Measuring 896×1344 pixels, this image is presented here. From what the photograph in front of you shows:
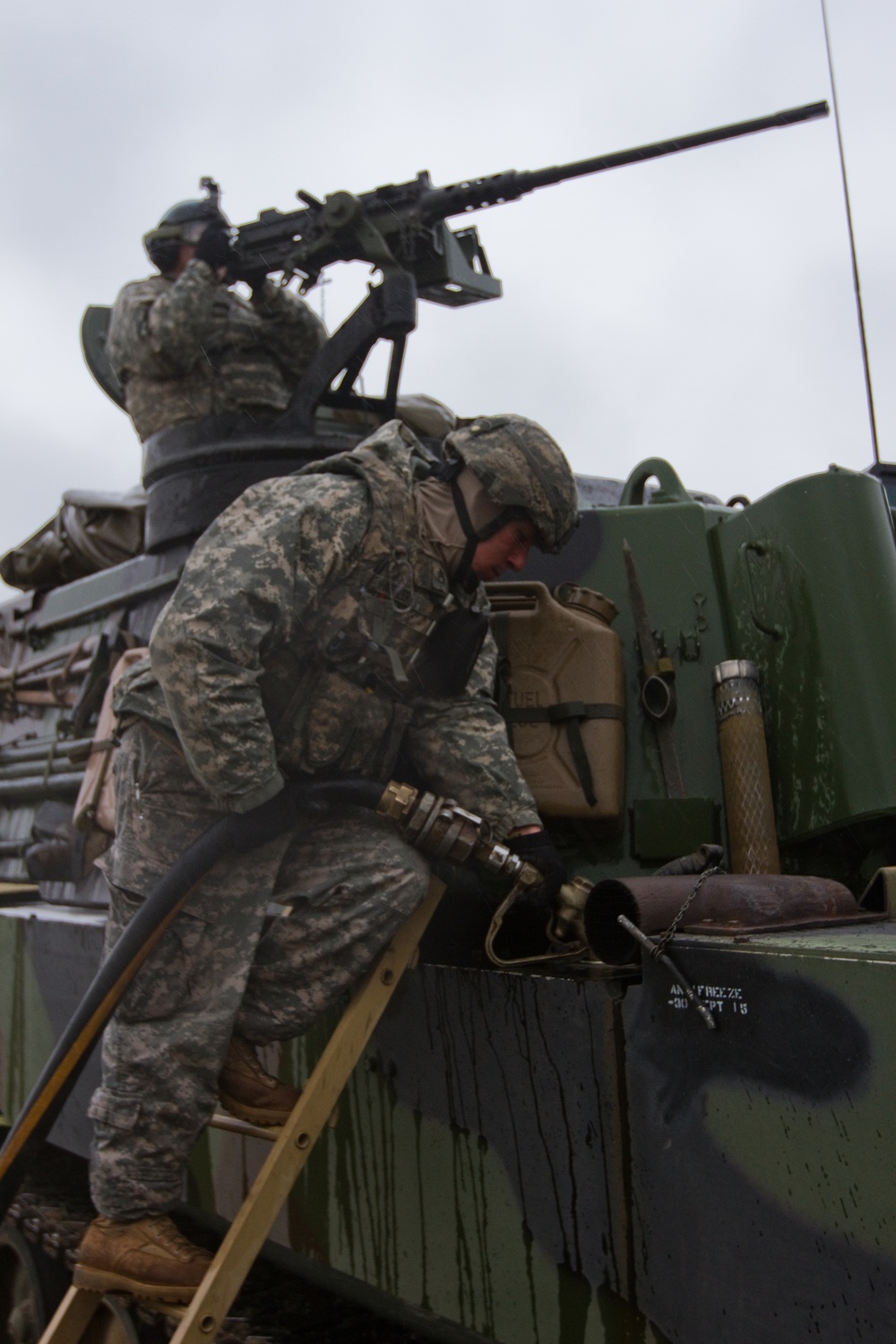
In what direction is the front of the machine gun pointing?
to the viewer's right

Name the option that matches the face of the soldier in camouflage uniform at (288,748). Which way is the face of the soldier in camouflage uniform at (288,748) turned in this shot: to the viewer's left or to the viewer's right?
to the viewer's right
